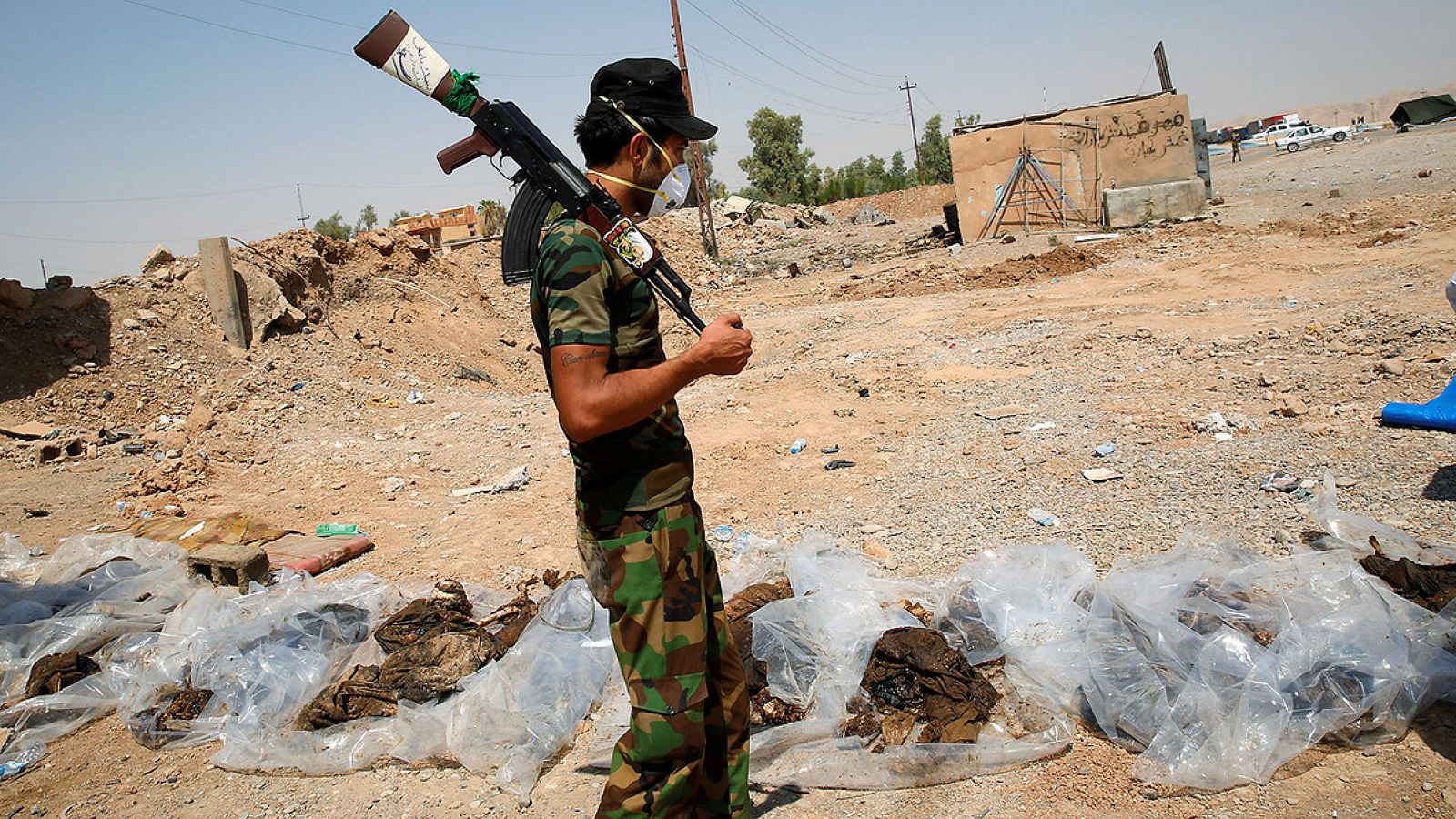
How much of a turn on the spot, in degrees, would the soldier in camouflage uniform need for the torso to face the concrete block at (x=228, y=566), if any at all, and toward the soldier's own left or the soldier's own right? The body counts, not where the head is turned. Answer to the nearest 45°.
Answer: approximately 135° to the soldier's own left

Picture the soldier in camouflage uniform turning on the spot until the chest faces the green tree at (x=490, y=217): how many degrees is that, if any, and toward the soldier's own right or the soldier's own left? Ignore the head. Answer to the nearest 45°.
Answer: approximately 90° to the soldier's own left

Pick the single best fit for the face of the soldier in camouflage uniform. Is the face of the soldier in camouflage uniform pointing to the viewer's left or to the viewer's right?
to the viewer's right

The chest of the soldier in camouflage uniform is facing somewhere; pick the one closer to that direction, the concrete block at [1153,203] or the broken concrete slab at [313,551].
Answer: the concrete block

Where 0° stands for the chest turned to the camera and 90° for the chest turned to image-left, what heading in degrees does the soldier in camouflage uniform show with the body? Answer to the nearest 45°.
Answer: approximately 270°

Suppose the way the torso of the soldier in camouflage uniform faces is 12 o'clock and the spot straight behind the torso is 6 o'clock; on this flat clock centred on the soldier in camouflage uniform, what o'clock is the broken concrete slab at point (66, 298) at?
The broken concrete slab is roughly at 8 o'clock from the soldier in camouflage uniform.

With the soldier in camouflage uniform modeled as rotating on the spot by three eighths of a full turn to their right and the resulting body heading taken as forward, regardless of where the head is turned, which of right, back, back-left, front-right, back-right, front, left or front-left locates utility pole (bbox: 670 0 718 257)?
back-right

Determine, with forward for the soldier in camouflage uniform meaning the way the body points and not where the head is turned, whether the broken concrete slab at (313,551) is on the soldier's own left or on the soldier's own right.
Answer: on the soldier's own left

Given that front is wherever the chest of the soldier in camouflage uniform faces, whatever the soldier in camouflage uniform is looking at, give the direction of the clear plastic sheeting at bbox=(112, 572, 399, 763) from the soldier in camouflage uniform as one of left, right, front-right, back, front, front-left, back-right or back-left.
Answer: back-left

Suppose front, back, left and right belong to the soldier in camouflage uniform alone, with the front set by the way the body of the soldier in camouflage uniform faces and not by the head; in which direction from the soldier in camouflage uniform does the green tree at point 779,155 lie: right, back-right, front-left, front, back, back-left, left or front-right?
left

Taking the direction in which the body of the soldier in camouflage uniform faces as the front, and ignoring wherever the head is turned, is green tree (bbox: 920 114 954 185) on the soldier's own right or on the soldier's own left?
on the soldier's own left

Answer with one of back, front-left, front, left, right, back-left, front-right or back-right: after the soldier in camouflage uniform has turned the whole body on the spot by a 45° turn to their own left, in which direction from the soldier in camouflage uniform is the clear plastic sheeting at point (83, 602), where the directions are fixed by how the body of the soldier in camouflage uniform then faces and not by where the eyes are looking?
left
